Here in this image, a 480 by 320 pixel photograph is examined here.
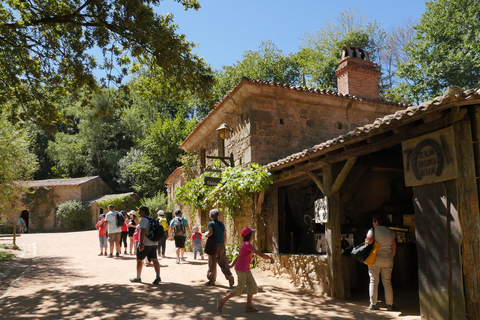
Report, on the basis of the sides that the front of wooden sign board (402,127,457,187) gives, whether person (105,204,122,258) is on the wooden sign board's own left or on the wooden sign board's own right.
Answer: on the wooden sign board's own right

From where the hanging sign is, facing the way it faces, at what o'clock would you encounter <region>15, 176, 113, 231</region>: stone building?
The stone building is roughly at 3 o'clock from the hanging sign.

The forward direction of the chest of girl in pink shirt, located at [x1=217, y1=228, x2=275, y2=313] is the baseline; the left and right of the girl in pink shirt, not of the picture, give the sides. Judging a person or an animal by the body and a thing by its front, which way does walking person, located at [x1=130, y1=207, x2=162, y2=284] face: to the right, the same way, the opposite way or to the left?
the opposite way
